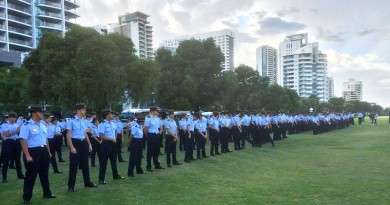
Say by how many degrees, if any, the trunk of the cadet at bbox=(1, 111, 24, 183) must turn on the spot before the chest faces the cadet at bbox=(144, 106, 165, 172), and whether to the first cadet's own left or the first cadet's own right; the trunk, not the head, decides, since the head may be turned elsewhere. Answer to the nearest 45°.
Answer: approximately 45° to the first cadet's own left

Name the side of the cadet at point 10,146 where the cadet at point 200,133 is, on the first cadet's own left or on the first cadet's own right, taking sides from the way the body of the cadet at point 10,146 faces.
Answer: on the first cadet's own left

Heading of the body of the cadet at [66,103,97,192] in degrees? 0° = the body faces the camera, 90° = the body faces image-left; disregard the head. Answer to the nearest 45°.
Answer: approximately 315°

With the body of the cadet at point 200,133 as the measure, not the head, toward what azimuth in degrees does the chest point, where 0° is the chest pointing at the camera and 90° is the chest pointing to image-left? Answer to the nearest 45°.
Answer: approximately 315°
